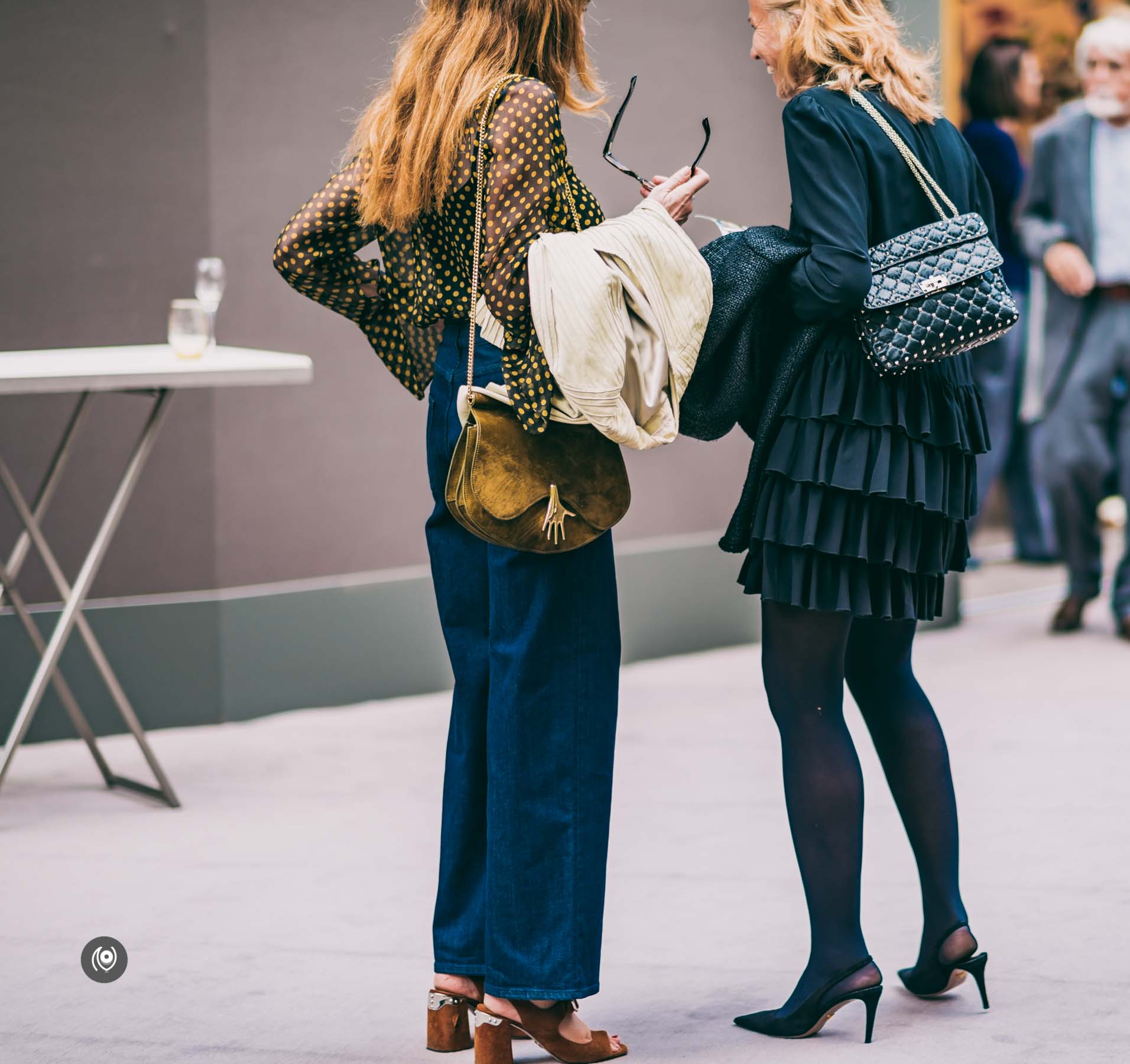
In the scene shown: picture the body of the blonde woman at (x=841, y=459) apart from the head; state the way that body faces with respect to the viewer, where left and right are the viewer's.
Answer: facing away from the viewer and to the left of the viewer

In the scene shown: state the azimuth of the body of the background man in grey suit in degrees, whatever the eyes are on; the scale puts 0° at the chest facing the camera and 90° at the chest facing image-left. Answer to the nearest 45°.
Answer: approximately 0°

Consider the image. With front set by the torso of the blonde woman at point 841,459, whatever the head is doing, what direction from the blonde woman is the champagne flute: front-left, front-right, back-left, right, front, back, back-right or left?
front

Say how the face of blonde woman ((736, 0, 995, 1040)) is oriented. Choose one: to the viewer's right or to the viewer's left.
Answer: to the viewer's left

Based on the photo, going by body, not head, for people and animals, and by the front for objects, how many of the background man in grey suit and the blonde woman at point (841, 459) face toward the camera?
1

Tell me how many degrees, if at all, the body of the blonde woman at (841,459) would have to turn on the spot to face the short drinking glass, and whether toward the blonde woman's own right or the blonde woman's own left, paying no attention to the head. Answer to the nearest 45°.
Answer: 0° — they already face it

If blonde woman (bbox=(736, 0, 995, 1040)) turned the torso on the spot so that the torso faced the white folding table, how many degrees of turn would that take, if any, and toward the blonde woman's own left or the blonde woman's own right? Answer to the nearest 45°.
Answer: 0° — they already face it

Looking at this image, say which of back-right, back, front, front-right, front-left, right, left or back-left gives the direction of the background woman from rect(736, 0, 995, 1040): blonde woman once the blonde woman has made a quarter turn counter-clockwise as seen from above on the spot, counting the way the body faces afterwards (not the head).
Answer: back-right

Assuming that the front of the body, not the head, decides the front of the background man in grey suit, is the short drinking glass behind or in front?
in front

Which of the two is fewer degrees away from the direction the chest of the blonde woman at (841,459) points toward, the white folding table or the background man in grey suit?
the white folding table
